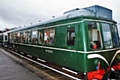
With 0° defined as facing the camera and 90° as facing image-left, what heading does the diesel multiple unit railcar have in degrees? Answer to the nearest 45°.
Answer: approximately 315°
